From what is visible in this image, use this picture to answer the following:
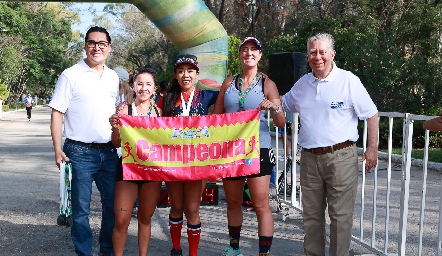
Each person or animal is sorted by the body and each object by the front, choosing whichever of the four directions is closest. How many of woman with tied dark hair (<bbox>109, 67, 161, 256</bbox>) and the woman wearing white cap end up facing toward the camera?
2

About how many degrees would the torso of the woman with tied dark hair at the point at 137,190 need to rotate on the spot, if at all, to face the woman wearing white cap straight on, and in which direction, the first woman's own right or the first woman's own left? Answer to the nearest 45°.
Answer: approximately 90° to the first woman's own left

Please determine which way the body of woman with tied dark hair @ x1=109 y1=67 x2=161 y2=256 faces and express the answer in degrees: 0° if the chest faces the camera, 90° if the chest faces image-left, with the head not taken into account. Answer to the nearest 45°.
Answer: approximately 0°

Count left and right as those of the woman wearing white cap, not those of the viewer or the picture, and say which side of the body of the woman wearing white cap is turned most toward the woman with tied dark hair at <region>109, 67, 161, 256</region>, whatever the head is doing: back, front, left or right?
right

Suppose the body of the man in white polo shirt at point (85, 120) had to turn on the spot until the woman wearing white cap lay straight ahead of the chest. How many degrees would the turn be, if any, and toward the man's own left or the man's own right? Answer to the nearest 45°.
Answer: approximately 45° to the man's own left

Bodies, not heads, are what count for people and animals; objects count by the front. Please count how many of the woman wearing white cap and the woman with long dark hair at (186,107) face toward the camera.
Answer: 2

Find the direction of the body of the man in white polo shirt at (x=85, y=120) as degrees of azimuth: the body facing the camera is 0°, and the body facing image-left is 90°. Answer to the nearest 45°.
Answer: approximately 315°

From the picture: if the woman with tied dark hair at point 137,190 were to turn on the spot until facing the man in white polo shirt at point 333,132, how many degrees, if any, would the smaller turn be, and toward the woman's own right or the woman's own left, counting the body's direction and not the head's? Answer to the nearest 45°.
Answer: approximately 90° to the woman's own left

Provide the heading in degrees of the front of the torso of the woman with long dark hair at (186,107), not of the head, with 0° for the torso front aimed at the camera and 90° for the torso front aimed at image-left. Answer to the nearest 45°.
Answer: approximately 0°

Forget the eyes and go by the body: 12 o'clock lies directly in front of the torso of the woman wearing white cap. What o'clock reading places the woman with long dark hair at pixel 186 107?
The woman with long dark hair is roughly at 3 o'clock from the woman wearing white cap.
